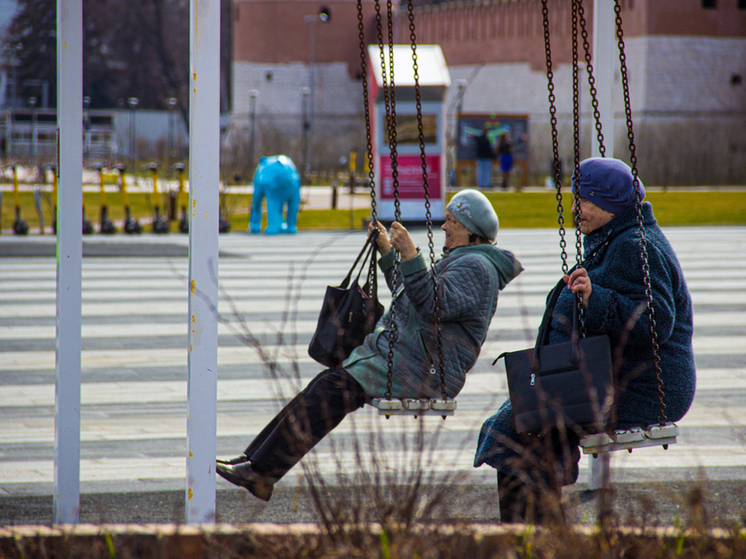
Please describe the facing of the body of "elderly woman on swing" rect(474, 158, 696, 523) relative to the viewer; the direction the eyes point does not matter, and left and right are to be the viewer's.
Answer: facing to the left of the viewer

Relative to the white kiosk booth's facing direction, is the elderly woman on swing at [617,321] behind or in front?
in front

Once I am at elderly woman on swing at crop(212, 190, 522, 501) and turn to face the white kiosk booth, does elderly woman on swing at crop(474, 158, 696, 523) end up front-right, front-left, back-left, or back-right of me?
back-right

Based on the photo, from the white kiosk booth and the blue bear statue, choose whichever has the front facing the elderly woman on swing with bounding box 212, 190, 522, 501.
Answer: the white kiosk booth

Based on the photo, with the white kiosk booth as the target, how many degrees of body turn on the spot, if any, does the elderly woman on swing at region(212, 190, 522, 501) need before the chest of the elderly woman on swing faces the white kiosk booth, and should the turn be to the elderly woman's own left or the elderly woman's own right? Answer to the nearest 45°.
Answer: approximately 90° to the elderly woman's own right

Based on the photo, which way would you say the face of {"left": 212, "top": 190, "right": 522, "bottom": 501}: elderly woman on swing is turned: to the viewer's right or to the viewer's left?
to the viewer's left

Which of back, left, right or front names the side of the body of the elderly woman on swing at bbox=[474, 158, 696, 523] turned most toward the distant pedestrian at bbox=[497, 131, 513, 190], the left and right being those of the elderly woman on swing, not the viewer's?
right

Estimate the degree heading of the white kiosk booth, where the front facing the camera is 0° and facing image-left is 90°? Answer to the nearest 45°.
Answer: approximately 0°

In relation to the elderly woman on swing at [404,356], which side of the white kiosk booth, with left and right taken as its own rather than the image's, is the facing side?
front

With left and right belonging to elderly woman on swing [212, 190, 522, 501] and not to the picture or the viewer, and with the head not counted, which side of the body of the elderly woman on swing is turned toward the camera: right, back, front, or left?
left

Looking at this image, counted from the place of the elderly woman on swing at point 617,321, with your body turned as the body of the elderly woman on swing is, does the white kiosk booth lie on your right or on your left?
on your right
